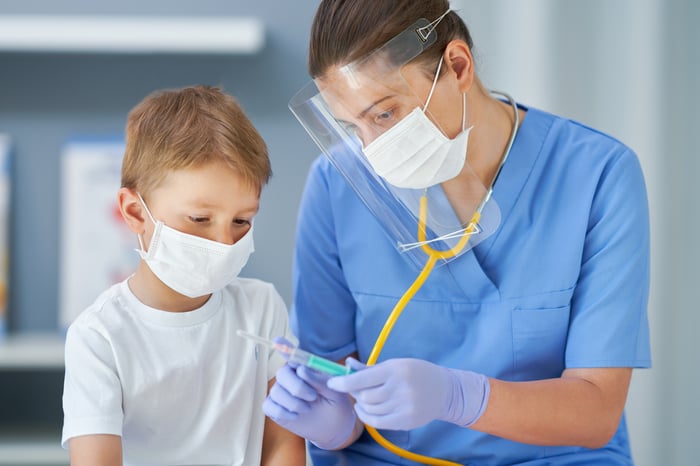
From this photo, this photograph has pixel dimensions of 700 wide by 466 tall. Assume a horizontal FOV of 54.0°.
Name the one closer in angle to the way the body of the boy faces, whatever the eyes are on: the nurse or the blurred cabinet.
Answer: the nurse

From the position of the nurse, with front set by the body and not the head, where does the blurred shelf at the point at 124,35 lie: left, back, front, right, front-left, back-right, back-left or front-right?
right

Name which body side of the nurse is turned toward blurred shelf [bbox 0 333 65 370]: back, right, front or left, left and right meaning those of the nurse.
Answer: right

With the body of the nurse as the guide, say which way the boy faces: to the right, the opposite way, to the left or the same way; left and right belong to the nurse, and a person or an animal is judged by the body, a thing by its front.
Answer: to the left

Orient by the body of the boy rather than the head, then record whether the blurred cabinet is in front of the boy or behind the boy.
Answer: behind

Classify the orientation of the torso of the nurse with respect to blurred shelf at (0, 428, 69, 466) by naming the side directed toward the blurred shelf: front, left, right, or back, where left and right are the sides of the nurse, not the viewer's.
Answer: right

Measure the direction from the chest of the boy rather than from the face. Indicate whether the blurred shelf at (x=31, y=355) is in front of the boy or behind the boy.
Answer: behind

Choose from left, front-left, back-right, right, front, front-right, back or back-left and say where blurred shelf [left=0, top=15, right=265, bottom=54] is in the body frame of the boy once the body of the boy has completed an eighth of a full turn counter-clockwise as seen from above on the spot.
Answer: left

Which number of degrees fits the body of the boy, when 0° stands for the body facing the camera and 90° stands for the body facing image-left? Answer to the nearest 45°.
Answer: approximately 315°

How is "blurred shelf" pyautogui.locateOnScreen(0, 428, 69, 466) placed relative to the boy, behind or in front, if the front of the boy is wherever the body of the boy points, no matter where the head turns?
behind
